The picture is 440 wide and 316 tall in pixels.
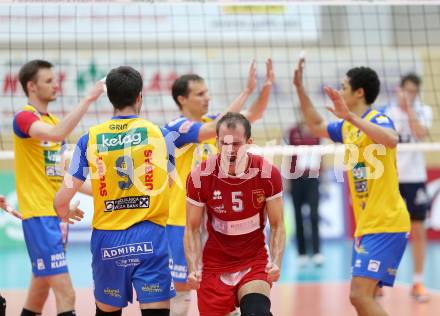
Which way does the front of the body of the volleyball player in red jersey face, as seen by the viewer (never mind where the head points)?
toward the camera
